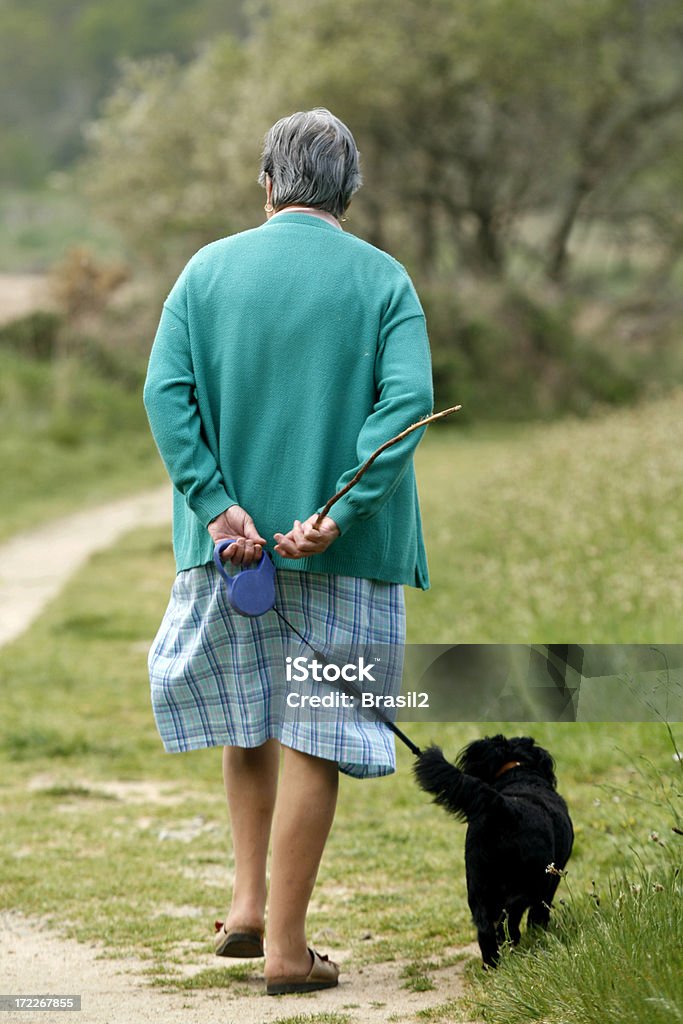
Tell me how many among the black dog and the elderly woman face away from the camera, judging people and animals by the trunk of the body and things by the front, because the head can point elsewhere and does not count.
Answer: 2

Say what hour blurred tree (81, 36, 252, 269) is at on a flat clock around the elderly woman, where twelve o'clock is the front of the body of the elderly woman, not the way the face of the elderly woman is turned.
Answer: The blurred tree is roughly at 12 o'clock from the elderly woman.

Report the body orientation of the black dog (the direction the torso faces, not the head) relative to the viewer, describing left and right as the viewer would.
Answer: facing away from the viewer

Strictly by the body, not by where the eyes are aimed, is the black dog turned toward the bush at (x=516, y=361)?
yes

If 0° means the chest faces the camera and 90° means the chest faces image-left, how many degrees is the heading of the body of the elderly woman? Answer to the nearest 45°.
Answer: approximately 180°

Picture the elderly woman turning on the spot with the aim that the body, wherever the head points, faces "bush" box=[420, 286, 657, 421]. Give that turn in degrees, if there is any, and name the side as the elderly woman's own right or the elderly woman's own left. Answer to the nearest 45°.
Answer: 0° — they already face it

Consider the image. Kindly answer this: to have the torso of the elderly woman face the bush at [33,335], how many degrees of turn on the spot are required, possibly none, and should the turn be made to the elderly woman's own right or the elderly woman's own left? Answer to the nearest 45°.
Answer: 0° — they already face it
